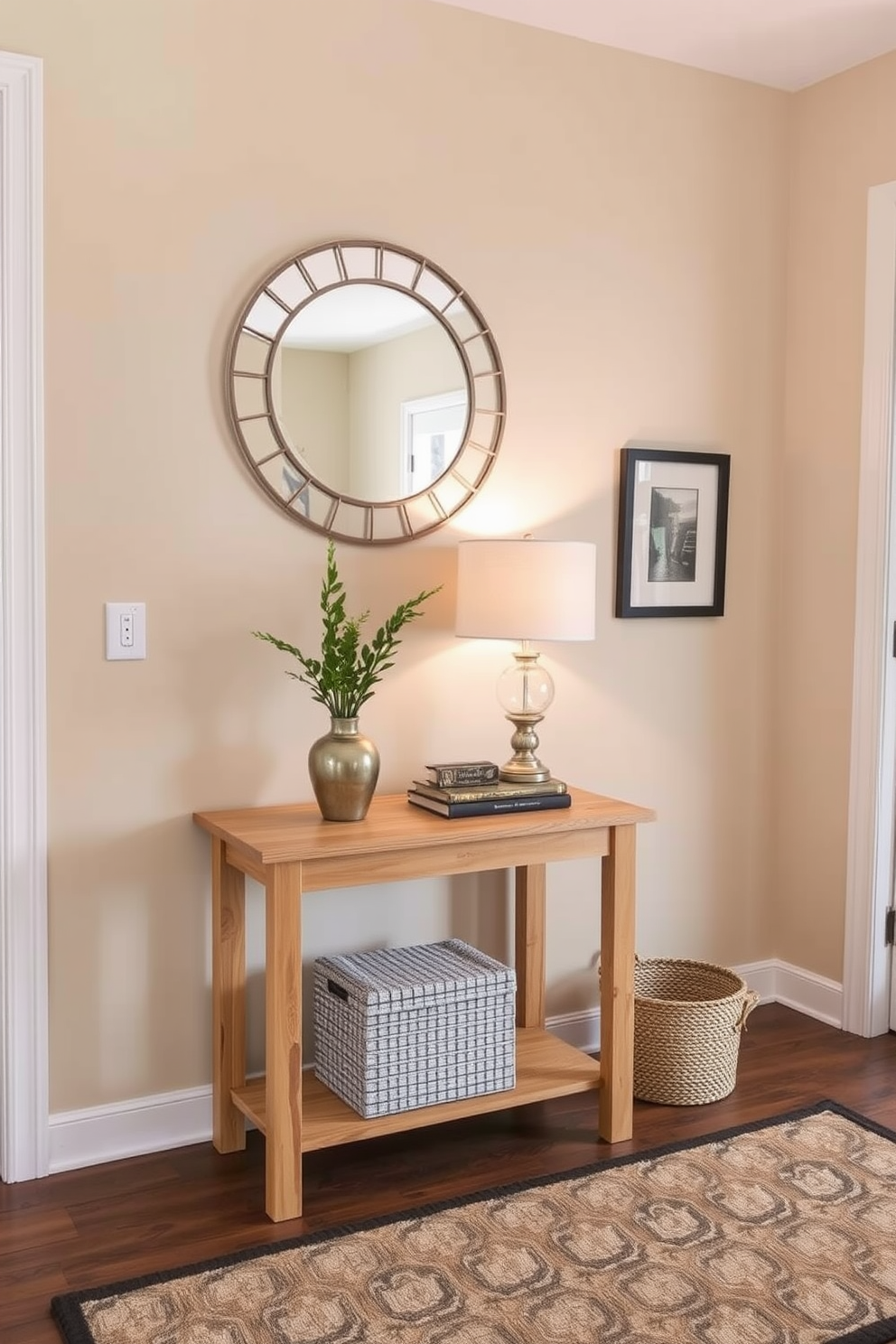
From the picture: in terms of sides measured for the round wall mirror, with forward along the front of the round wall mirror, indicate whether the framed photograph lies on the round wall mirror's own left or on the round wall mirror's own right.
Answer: on the round wall mirror's own left

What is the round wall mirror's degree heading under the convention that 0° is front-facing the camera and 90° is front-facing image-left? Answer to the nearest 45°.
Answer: approximately 315°

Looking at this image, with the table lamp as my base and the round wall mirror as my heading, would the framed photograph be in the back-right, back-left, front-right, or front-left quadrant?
back-right
